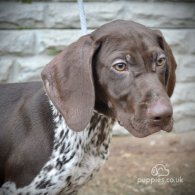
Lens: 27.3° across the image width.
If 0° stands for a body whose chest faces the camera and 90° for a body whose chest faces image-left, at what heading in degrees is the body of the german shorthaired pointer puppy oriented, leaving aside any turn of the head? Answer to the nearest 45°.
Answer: approximately 315°
